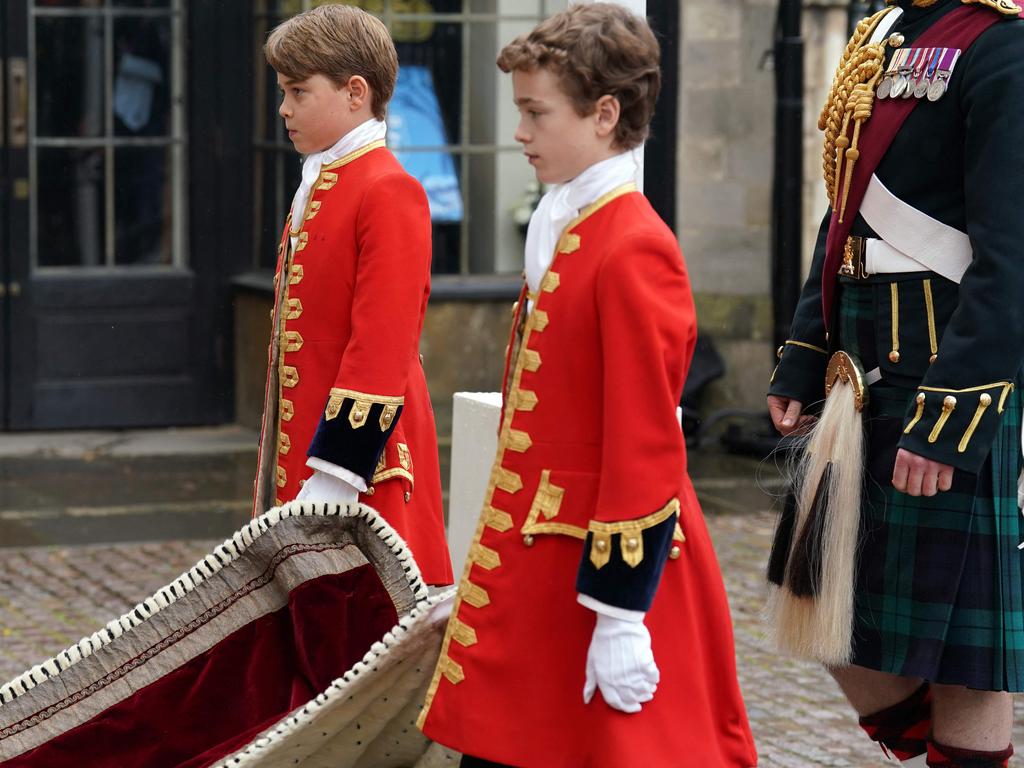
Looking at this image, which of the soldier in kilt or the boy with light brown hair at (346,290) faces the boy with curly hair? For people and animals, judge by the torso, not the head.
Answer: the soldier in kilt

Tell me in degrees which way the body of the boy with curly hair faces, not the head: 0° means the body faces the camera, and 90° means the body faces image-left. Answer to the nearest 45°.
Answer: approximately 90°

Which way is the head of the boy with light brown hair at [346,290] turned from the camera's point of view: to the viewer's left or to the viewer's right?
to the viewer's left

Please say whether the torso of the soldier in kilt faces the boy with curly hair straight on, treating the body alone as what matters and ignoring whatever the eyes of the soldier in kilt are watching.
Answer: yes

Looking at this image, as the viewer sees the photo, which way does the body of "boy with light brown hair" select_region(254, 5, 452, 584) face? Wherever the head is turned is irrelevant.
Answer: to the viewer's left

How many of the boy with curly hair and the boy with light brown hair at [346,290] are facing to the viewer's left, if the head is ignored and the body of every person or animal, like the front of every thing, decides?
2

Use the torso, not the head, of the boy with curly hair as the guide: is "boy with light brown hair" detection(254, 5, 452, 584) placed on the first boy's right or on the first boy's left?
on the first boy's right

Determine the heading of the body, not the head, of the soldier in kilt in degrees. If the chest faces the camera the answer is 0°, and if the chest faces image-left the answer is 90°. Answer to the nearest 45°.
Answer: approximately 45°

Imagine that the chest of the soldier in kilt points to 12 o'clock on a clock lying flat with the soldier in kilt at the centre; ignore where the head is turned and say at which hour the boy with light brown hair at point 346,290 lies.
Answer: The boy with light brown hair is roughly at 2 o'clock from the soldier in kilt.

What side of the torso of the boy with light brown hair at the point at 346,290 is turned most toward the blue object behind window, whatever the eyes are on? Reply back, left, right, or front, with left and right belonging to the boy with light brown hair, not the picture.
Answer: right

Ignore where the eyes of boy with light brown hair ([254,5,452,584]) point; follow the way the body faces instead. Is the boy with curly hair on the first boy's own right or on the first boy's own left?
on the first boy's own left
